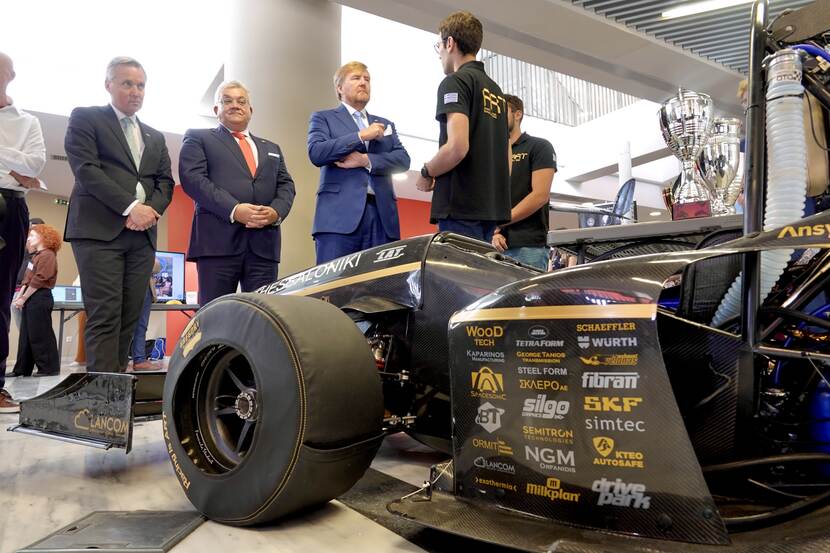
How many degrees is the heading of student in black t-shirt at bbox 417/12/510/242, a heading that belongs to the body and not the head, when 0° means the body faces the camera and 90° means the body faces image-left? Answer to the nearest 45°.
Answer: approximately 135°

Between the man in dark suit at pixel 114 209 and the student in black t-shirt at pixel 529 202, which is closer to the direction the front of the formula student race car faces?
the man in dark suit

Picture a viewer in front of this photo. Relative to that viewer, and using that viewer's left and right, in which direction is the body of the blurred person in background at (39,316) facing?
facing to the left of the viewer

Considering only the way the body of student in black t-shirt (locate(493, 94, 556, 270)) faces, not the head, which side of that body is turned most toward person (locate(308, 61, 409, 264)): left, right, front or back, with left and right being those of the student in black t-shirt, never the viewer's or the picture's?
front

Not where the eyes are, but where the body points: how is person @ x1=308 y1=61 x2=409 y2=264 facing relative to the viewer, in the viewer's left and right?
facing the viewer and to the right of the viewer

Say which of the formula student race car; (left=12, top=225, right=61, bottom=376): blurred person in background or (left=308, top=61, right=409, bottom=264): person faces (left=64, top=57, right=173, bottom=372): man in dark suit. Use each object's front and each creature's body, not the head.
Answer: the formula student race car

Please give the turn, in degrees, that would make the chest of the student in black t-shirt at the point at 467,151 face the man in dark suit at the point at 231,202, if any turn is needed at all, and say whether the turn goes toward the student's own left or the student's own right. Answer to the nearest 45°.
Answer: approximately 45° to the student's own left

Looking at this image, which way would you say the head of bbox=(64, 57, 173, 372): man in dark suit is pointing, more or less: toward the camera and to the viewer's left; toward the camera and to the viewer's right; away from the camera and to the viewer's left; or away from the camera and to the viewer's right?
toward the camera and to the viewer's right

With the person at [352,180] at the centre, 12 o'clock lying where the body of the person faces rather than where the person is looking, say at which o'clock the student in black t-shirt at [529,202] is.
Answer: The student in black t-shirt is roughly at 10 o'clock from the person.

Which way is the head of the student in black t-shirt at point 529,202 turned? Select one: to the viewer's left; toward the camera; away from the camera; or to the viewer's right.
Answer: to the viewer's left

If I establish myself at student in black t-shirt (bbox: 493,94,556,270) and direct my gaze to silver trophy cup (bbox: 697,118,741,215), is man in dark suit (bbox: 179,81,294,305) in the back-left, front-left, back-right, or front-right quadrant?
back-right
